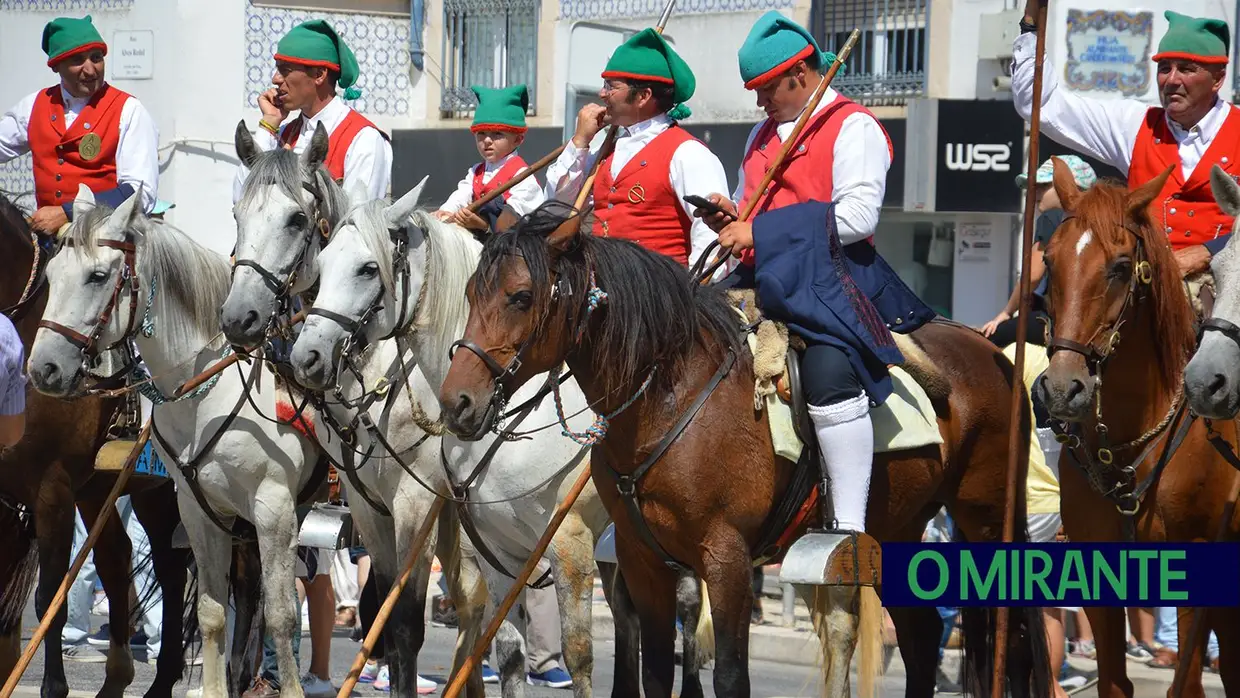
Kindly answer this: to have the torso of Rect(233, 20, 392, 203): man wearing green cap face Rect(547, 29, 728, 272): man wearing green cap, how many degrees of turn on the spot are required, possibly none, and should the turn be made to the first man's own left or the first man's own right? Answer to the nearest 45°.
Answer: approximately 90° to the first man's own left

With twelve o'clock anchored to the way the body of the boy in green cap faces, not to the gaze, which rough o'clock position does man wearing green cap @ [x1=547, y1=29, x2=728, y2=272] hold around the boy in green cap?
The man wearing green cap is roughly at 10 o'clock from the boy in green cap.

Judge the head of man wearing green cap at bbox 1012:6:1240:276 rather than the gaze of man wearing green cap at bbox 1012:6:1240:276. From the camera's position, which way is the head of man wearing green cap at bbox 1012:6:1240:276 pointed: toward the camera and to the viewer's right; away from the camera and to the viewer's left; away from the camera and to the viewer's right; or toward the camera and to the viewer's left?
toward the camera and to the viewer's left

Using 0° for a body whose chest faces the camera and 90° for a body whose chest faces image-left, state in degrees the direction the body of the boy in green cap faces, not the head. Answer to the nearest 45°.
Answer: approximately 45°

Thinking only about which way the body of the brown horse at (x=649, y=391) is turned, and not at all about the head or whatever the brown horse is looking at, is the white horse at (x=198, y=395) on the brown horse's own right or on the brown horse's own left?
on the brown horse's own right

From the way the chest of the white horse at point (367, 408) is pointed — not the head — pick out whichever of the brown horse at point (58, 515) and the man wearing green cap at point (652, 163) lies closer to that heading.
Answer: the brown horse

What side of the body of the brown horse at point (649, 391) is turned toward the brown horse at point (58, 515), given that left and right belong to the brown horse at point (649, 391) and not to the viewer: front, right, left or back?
right

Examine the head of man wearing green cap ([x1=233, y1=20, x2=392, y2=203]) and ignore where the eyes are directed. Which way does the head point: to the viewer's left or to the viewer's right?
to the viewer's left
